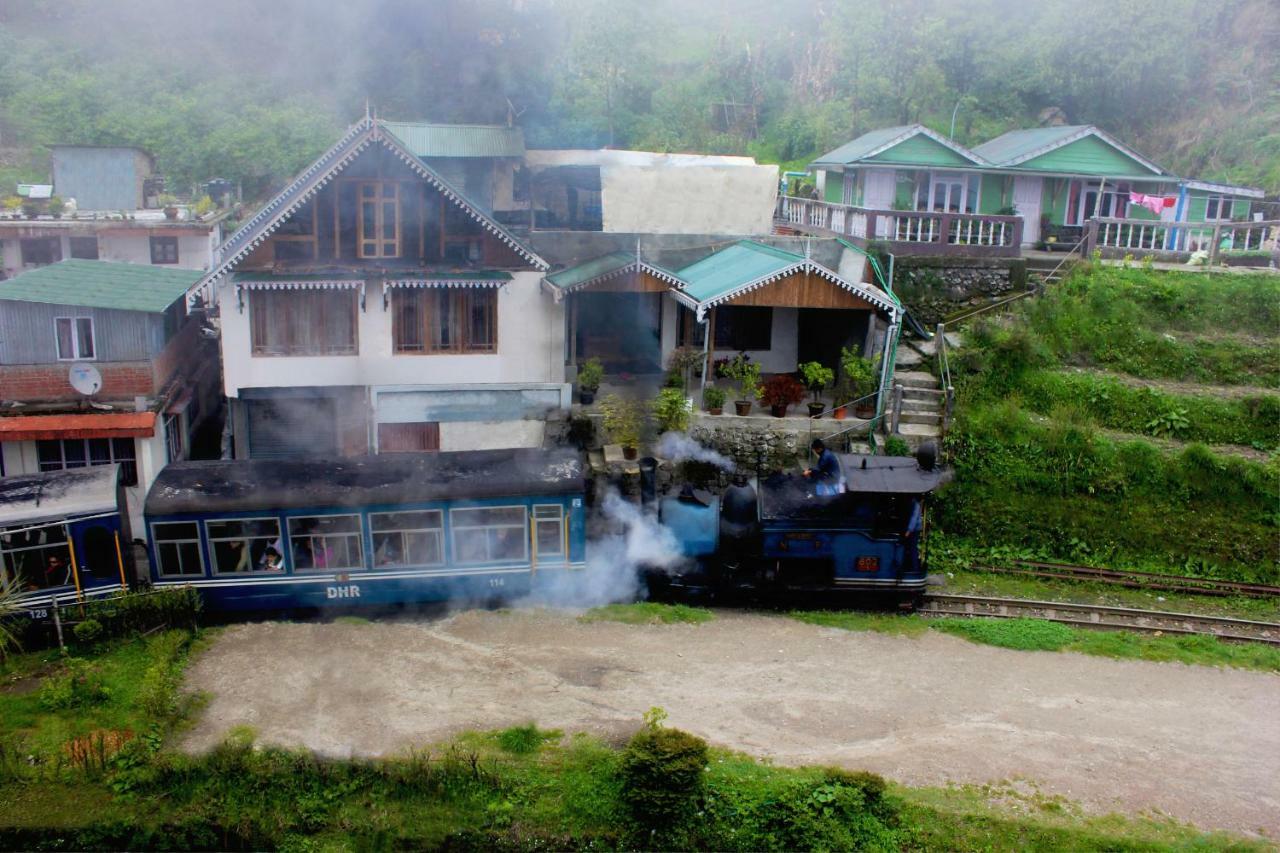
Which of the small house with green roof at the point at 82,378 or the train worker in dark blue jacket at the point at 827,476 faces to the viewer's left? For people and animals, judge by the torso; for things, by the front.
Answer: the train worker in dark blue jacket

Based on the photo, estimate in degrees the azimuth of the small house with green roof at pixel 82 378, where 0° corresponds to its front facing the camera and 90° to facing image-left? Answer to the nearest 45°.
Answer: approximately 0°

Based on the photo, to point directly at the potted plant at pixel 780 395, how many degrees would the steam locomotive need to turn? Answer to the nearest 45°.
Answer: approximately 90° to its right

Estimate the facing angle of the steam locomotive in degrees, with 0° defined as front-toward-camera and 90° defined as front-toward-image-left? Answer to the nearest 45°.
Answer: approximately 90°

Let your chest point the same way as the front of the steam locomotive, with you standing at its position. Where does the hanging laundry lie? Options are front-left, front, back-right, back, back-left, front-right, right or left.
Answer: back-right

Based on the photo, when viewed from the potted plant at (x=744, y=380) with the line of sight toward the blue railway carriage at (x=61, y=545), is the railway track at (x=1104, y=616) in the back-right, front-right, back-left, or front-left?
back-left

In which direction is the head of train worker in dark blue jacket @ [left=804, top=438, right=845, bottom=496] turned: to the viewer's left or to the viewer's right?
to the viewer's left

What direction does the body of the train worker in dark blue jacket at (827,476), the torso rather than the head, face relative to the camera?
to the viewer's left

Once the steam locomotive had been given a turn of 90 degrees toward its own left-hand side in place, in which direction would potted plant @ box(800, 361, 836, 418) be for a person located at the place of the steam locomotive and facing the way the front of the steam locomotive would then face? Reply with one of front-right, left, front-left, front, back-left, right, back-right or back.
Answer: back
